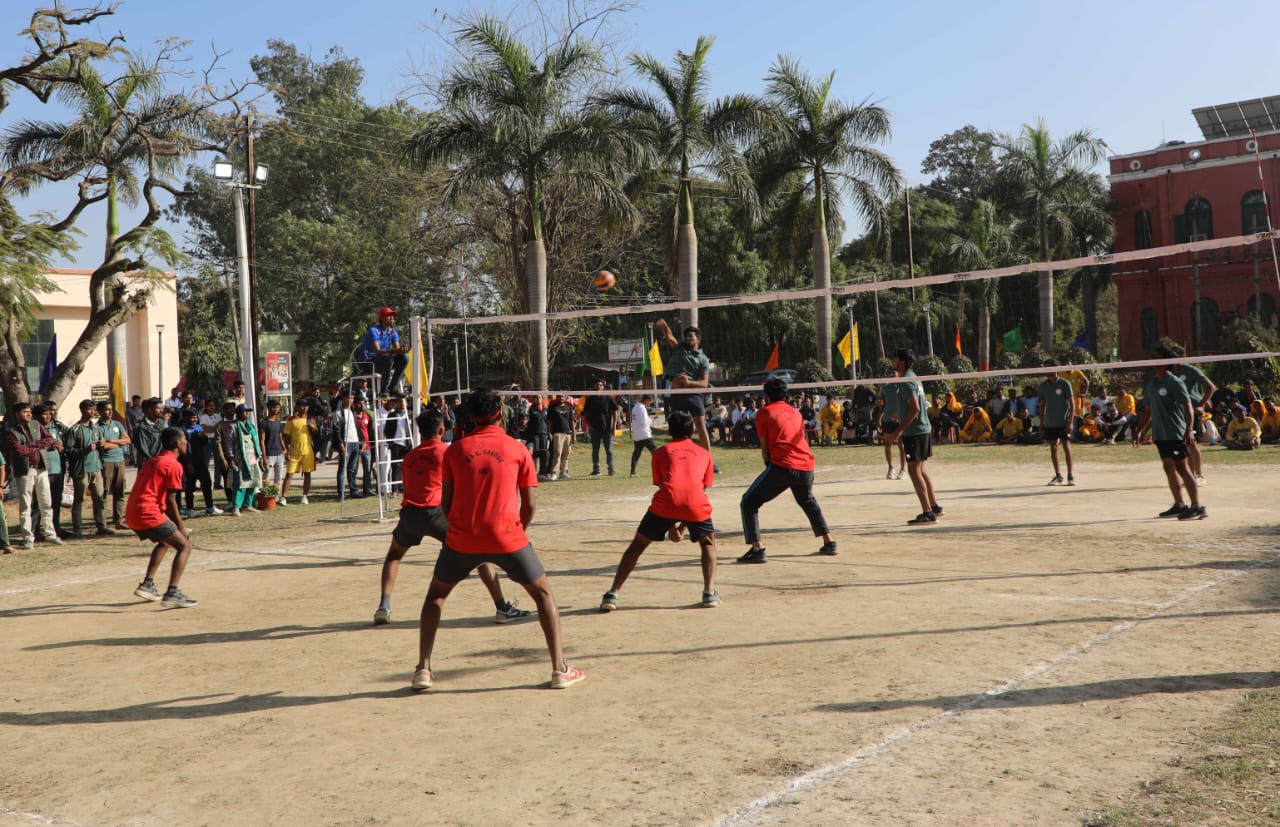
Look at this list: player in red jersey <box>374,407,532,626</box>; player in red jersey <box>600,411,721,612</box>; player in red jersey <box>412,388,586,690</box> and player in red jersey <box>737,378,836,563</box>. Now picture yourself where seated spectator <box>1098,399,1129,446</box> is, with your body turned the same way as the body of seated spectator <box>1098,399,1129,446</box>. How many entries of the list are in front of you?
4

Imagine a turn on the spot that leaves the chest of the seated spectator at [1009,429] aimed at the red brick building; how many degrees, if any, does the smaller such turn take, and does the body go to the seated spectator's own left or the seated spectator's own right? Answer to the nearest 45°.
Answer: approximately 180°

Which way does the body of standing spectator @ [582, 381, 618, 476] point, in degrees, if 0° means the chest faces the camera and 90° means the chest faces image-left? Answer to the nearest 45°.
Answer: approximately 0°

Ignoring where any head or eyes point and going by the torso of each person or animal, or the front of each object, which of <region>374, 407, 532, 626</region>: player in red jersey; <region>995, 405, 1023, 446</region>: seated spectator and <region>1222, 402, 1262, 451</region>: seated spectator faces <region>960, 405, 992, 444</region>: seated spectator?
the player in red jersey

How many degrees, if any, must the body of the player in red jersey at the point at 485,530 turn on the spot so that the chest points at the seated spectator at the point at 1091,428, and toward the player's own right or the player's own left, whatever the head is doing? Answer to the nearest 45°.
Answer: approximately 45° to the player's own right

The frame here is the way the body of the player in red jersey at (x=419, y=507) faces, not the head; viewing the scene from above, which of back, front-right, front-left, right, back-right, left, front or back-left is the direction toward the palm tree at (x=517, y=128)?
front-left

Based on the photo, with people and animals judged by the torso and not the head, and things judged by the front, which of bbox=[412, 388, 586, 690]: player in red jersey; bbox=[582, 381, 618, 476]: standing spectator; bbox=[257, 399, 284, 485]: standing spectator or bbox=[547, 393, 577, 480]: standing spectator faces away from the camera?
the player in red jersey

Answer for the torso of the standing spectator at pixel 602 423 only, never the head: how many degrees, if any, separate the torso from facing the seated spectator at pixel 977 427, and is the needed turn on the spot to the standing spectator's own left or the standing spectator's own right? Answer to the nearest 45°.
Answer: approximately 135° to the standing spectator's own left

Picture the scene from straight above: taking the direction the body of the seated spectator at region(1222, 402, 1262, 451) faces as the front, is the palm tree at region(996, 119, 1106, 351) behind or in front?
behind

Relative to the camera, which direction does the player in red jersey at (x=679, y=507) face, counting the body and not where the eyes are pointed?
away from the camera

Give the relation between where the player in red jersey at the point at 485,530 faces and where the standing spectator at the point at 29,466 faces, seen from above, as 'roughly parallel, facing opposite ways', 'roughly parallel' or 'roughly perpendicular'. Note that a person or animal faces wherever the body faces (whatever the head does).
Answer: roughly perpendicular

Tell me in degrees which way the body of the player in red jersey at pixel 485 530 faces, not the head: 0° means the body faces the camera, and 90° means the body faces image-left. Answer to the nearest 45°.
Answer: approximately 180°

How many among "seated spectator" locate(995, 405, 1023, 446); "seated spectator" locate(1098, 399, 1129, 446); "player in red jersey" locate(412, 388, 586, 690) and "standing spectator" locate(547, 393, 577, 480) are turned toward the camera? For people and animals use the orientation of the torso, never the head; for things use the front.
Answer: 3

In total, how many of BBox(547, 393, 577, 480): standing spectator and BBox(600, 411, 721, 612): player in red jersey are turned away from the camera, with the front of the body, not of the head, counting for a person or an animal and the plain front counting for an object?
1

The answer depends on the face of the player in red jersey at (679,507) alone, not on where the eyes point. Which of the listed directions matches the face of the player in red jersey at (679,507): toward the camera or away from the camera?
away from the camera
